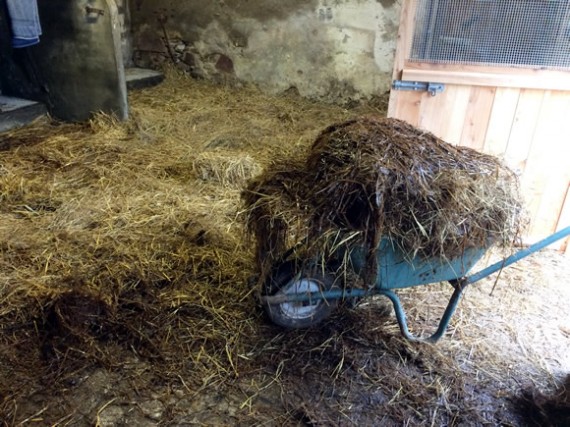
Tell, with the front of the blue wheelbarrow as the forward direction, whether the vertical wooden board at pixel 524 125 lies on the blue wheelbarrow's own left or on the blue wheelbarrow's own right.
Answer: on the blue wheelbarrow's own right

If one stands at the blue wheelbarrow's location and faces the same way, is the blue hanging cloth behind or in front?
in front

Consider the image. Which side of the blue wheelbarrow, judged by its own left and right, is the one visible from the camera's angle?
left

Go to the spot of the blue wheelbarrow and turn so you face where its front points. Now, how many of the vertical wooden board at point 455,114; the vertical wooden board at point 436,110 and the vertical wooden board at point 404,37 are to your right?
3

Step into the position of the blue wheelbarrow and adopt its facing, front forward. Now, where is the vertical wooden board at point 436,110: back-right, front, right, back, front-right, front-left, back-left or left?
right

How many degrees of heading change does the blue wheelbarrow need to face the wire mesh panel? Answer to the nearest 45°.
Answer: approximately 90° to its right

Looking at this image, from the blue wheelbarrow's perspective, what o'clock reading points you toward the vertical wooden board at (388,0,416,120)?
The vertical wooden board is roughly at 3 o'clock from the blue wheelbarrow.

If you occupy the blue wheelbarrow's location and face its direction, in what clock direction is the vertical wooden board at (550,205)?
The vertical wooden board is roughly at 4 o'clock from the blue wheelbarrow.

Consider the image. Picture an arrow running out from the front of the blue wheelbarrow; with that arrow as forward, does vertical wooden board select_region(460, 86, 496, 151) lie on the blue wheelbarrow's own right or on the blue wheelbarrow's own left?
on the blue wheelbarrow's own right

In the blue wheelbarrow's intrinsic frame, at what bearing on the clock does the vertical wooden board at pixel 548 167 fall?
The vertical wooden board is roughly at 4 o'clock from the blue wheelbarrow.

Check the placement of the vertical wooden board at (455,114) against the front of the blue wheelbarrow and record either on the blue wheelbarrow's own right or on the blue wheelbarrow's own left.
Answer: on the blue wheelbarrow's own right
